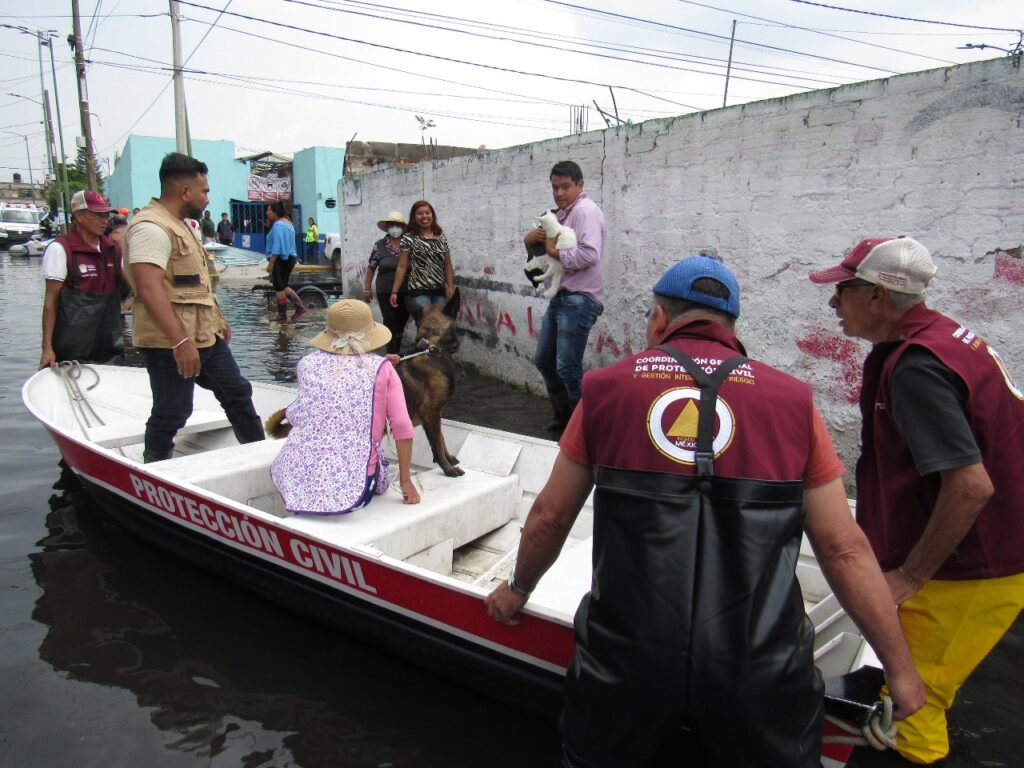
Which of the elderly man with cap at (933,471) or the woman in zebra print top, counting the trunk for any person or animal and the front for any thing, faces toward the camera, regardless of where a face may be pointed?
the woman in zebra print top

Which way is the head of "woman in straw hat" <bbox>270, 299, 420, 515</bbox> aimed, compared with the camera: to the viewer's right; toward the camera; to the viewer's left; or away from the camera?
away from the camera

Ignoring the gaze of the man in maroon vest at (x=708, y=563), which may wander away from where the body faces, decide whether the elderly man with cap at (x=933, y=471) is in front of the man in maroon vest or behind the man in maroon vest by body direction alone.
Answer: in front

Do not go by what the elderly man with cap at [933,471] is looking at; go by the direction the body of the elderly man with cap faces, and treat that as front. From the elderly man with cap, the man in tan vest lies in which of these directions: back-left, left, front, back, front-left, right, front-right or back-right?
front

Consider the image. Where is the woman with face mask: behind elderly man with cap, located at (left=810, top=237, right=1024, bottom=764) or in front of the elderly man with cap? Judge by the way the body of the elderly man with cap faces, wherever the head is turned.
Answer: in front

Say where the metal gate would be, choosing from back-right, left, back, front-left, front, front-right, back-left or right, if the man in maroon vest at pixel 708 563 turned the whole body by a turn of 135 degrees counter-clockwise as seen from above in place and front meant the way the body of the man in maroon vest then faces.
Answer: right

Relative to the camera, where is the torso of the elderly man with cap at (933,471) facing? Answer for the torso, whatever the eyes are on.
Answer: to the viewer's left

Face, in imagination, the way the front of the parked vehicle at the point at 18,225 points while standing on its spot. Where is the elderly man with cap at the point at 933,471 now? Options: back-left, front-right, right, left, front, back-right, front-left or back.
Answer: front

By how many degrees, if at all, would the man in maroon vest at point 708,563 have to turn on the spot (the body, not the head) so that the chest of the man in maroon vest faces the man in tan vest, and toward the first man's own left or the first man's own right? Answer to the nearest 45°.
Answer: approximately 45° to the first man's own left

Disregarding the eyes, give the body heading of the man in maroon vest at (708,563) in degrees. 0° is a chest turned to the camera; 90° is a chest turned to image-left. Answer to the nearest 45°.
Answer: approximately 180°

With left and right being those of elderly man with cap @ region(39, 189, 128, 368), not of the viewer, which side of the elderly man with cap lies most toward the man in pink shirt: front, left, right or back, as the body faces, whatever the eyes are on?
front

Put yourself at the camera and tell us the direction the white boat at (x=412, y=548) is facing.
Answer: facing away from the viewer and to the left of the viewer

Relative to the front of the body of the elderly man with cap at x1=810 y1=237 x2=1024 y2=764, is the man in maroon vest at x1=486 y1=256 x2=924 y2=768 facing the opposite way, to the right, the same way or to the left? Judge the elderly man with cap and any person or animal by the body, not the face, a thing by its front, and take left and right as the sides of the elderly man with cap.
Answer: to the right

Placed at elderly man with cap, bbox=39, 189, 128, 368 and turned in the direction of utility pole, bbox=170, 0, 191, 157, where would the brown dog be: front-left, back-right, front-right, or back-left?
back-right

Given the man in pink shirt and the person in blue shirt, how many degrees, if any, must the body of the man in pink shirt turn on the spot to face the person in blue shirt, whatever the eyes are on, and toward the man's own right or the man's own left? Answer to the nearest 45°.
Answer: approximately 90° to the man's own right

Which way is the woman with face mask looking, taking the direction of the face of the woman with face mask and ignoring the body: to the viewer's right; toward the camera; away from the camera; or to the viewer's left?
toward the camera

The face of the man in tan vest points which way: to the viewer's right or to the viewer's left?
to the viewer's right

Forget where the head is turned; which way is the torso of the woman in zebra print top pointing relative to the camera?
toward the camera
